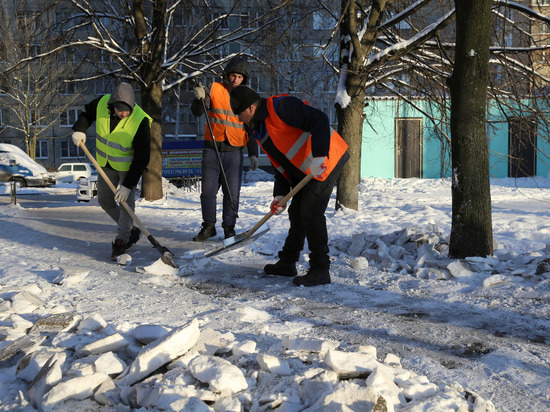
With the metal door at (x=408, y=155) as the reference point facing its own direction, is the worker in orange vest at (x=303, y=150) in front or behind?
in front

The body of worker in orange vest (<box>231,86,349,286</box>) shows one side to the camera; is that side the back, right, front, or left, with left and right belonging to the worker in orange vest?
left

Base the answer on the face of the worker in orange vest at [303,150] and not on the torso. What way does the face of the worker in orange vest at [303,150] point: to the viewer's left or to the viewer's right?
to the viewer's left

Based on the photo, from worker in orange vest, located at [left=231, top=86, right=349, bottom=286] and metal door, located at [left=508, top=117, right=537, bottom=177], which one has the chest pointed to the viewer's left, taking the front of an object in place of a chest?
the worker in orange vest

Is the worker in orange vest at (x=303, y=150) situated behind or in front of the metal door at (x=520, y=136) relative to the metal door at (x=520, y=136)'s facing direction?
in front

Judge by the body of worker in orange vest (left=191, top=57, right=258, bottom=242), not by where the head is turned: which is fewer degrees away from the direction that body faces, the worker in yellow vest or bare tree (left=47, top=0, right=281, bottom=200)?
the worker in yellow vest

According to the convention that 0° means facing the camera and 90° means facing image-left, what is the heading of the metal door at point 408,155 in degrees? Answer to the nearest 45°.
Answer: approximately 0°

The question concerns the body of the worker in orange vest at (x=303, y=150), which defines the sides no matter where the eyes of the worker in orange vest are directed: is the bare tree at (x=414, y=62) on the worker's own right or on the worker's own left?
on the worker's own right

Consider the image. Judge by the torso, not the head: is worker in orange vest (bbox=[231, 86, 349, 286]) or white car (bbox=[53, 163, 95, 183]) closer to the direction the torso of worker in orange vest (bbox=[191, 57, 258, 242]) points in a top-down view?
the worker in orange vest

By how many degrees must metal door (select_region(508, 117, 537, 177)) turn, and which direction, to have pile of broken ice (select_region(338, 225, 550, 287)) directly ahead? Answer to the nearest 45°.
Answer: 0° — it already faces it

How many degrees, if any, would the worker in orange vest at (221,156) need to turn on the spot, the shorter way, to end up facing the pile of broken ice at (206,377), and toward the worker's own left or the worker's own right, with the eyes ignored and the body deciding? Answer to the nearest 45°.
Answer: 0° — they already face it

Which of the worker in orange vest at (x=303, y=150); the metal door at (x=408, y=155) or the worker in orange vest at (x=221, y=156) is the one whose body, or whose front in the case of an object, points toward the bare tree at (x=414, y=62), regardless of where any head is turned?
the metal door

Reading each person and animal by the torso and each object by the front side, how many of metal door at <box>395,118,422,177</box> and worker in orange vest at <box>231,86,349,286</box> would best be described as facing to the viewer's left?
1

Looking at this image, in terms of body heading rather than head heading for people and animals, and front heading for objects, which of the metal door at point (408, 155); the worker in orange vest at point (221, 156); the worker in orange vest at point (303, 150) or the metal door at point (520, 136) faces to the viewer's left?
the worker in orange vest at point (303, 150)
